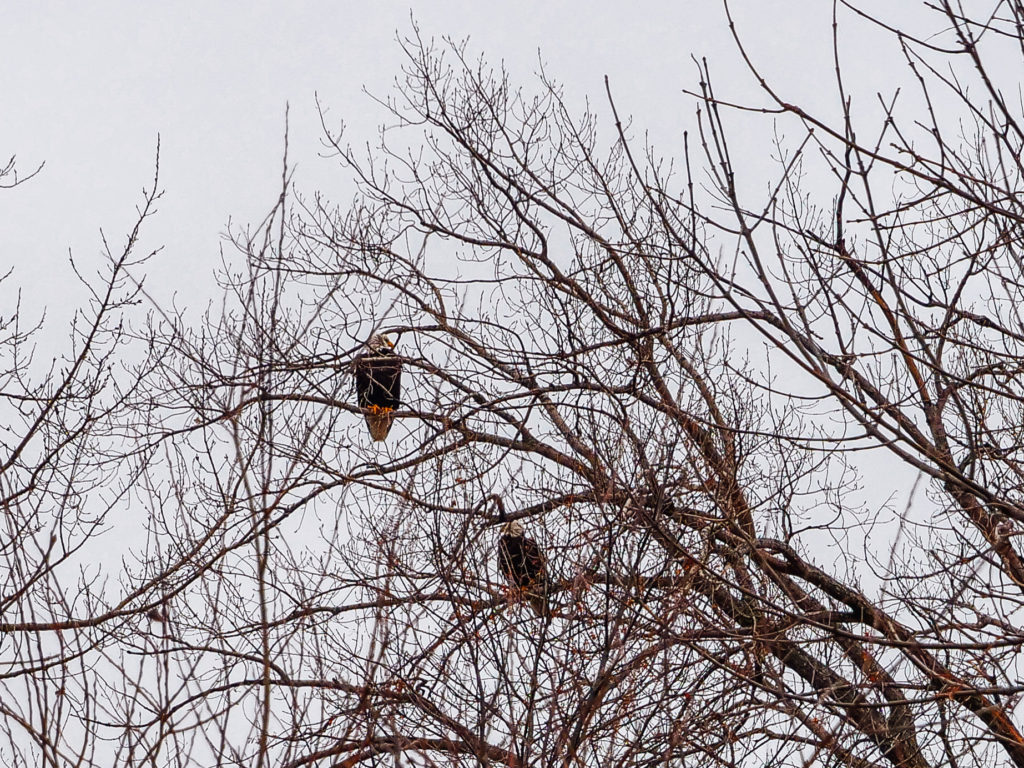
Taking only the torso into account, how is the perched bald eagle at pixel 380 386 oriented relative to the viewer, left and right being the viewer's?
facing the viewer
